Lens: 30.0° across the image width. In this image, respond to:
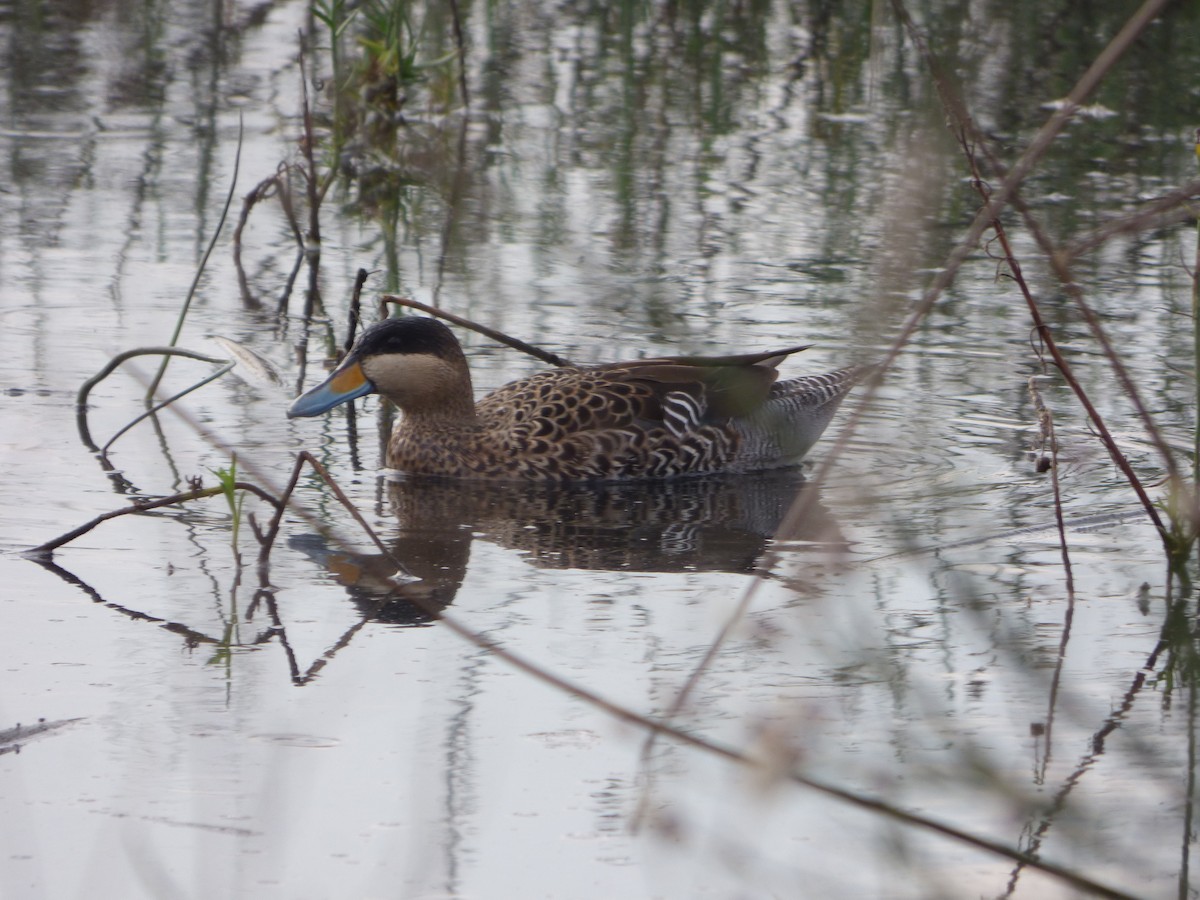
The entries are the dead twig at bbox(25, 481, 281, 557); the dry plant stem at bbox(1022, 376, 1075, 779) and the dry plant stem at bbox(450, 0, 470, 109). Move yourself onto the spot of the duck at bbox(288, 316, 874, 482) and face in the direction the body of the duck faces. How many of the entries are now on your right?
1

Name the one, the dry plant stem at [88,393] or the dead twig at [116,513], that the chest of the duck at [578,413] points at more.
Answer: the dry plant stem

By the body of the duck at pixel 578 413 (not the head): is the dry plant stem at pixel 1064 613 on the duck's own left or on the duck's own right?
on the duck's own left

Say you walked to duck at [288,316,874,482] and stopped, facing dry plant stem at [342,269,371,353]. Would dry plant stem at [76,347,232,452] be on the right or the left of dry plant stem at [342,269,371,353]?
left

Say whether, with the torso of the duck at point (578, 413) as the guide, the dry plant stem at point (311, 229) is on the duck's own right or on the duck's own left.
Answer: on the duck's own right

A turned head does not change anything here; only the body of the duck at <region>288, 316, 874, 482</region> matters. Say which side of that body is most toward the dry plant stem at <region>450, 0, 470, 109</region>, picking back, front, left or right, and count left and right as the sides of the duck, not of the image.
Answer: right

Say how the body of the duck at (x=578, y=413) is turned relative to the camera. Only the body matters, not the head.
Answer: to the viewer's left

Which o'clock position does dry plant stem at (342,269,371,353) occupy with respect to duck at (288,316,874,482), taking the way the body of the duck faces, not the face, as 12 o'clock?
The dry plant stem is roughly at 1 o'clock from the duck.

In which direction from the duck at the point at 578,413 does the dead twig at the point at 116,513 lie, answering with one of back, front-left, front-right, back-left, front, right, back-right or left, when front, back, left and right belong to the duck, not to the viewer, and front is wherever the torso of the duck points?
front-left
